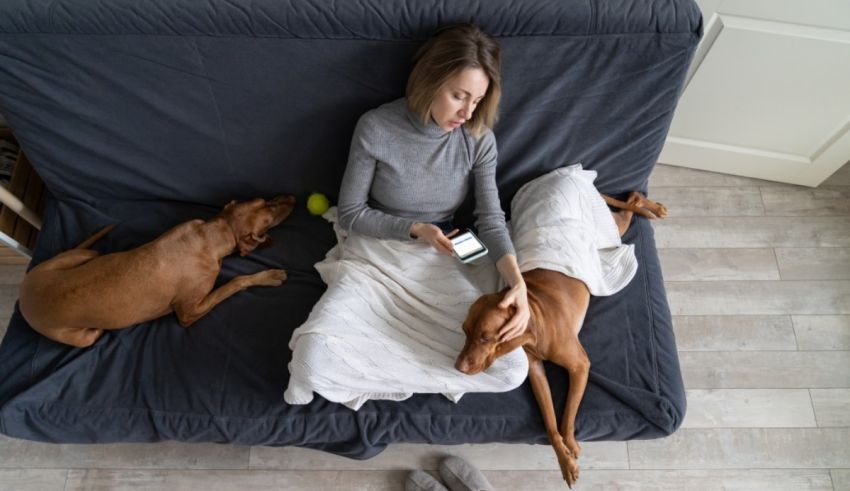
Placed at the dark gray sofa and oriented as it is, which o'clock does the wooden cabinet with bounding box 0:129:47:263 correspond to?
The wooden cabinet is roughly at 4 o'clock from the dark gray sofa.

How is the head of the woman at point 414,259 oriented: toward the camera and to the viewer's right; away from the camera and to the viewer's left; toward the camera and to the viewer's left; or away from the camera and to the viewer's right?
toward the camera and to the viewer's right

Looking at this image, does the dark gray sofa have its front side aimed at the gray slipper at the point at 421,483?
yes

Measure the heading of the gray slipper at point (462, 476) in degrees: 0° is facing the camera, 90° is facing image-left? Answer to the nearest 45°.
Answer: approximately 135°

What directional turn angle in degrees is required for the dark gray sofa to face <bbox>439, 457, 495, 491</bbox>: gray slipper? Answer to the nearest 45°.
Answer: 0° — it already faces it

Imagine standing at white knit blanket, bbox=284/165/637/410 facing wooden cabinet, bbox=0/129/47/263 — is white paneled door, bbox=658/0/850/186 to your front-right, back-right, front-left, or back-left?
back-right

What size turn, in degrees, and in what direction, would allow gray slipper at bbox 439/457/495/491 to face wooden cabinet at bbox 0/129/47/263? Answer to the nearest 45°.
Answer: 0° — it already faces it

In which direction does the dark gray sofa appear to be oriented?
toward the camera

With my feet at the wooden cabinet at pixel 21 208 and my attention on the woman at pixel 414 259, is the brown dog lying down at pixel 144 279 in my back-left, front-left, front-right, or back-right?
front-right

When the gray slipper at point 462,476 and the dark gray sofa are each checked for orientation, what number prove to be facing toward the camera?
1
